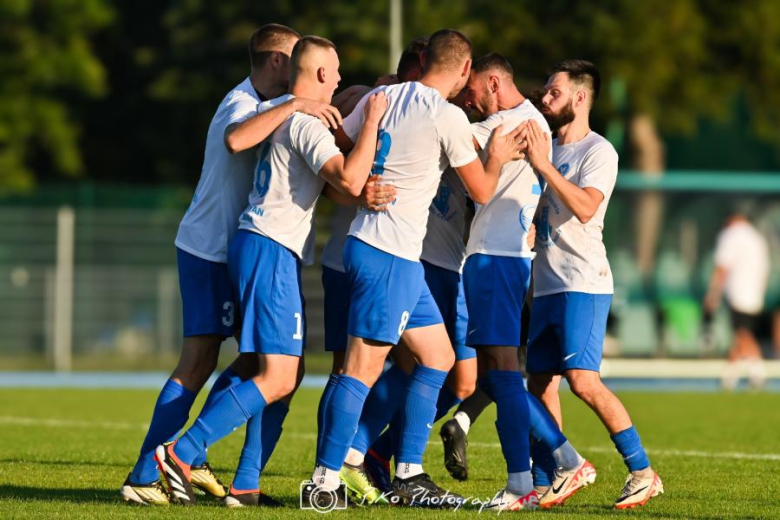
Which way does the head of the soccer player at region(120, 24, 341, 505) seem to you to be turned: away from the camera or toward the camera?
away from the camera

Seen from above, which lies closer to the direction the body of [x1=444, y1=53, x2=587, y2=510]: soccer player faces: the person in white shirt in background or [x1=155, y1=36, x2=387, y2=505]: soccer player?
the soccer player

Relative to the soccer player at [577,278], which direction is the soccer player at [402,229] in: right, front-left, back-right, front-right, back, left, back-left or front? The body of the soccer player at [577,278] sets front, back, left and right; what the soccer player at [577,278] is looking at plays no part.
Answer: front

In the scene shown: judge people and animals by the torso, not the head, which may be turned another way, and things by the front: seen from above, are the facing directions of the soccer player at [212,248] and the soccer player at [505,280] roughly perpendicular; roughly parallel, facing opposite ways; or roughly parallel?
roughly parallel, facing opposite ways

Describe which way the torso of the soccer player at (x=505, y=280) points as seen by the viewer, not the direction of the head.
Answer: to the viewer's left

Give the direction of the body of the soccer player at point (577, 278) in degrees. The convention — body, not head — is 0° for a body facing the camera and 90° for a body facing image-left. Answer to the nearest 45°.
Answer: approximately 45°

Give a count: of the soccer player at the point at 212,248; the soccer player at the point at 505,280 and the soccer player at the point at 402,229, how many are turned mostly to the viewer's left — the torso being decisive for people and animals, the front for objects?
1

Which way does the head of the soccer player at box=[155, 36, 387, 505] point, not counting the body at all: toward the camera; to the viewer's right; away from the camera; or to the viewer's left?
to the viewer's right

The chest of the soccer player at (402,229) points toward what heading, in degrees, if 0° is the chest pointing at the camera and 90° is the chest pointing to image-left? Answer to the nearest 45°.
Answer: approximately 225°

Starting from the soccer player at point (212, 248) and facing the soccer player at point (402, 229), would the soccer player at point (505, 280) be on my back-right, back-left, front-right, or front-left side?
front-left

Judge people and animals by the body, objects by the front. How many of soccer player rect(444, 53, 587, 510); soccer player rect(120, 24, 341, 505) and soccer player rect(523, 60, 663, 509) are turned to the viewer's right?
1
